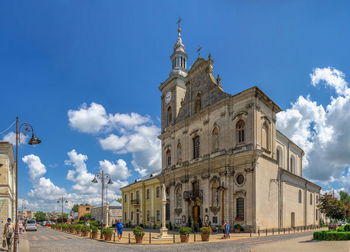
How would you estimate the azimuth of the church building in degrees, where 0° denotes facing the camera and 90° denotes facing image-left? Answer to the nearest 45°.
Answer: approximately 45°

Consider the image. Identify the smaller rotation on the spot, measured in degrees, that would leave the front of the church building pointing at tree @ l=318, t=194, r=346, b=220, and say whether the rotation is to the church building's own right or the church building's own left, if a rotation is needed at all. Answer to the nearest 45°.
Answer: approximately 90° to the church building's own left

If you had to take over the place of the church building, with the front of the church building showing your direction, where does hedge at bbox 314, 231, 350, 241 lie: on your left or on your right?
on your left
